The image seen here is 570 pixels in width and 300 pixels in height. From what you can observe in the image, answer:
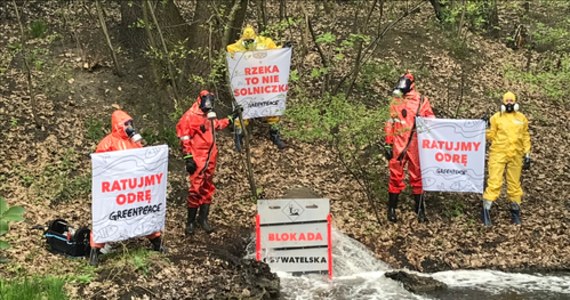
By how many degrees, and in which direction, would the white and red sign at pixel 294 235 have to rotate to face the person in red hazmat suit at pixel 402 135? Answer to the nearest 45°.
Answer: approximately 135° to its left

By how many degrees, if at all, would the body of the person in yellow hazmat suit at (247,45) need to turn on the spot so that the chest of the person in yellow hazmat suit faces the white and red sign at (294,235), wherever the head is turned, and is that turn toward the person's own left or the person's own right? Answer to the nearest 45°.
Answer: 0° — they already face it

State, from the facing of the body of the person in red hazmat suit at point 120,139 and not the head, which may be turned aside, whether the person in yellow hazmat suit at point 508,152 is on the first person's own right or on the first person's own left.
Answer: on the first person's own left

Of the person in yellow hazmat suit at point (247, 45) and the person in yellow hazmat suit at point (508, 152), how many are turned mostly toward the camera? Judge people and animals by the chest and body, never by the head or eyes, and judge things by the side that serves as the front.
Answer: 2

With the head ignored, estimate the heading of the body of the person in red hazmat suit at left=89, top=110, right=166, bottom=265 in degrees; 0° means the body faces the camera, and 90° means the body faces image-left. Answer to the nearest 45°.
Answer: approximately 315°

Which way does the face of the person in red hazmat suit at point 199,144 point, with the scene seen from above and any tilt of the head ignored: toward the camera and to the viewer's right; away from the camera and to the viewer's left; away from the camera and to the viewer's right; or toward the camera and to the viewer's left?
toward the camera and to the viewer's right

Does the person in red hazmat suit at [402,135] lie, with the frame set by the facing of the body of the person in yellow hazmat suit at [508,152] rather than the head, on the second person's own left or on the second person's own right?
on the second person's own right

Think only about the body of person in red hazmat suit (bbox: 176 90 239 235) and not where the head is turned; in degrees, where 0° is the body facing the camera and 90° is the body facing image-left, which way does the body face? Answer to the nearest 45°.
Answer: approximately 315°

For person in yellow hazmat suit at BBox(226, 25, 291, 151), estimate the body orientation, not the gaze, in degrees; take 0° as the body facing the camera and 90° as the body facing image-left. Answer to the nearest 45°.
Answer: approximately 0°
